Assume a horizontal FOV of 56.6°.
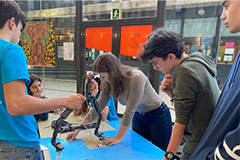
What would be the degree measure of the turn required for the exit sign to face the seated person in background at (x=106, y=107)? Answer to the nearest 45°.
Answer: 0° — it already faces them

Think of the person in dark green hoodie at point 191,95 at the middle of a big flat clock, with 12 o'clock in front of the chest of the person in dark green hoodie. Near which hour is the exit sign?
The exit sign is roughly at 2 o'clock from the person in dark green hoodie.

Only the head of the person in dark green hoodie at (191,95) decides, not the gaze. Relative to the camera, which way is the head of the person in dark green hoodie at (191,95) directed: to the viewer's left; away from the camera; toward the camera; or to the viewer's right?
to the viewer's left

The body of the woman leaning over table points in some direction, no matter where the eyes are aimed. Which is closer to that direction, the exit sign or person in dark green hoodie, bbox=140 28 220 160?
the person in dark green hoodie

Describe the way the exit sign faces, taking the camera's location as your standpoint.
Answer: facing the viewer

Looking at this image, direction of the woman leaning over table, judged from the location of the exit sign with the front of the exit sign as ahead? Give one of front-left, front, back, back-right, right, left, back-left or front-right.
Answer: front

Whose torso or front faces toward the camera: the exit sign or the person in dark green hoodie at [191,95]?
the exit sign

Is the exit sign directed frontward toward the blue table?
yes

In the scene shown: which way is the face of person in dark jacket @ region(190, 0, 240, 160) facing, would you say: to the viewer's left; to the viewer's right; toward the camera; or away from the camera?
to the viewer's left

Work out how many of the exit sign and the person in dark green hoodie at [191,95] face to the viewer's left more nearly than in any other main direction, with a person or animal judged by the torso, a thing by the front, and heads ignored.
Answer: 1

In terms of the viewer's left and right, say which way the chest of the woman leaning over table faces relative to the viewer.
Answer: facing the viewer and to the left of the viewer

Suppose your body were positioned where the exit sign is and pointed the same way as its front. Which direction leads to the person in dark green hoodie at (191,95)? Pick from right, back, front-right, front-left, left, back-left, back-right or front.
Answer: front

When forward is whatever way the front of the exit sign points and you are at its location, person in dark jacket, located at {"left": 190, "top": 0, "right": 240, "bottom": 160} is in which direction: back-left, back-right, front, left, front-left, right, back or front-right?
front

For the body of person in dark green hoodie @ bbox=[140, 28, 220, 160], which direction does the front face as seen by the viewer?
to the viewer's left
